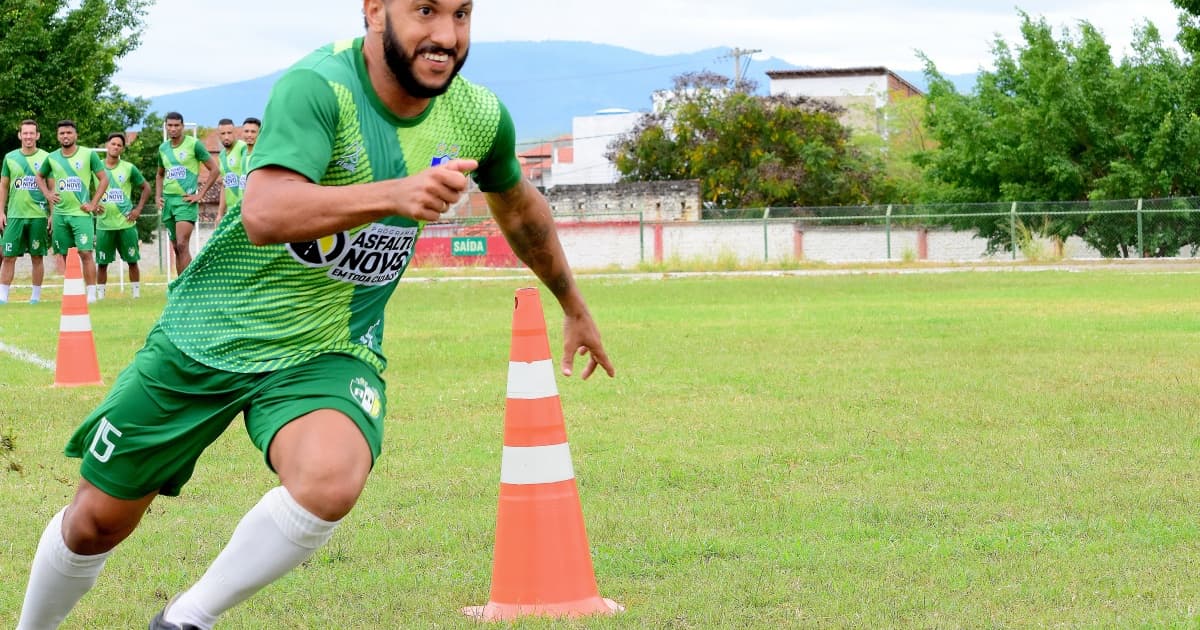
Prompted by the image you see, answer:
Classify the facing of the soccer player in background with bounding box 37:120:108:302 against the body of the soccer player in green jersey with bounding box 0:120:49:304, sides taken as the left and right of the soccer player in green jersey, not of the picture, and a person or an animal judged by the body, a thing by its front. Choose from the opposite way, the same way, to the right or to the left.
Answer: the same way

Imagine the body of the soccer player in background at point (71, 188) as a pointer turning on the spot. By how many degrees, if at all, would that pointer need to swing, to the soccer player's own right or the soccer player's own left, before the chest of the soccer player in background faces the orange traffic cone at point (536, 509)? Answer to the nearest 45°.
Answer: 0° — they already face it

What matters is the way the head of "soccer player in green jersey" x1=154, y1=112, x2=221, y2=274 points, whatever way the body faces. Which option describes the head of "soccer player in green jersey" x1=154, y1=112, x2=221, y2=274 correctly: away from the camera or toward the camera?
toward the camera

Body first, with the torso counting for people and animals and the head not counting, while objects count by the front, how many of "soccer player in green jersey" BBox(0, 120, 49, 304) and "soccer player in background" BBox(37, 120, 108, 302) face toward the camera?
2

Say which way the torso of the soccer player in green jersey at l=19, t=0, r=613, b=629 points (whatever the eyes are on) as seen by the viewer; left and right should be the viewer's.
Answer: facing the viewer and to the right of the viewer

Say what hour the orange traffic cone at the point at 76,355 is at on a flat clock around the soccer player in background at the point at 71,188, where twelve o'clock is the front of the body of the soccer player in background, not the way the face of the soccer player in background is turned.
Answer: The orange traffic cone is roughly at 12 o'clock from the soccer player in background.

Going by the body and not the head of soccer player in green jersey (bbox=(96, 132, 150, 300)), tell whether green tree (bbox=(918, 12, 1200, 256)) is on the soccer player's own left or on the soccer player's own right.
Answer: on the soccer player's own left

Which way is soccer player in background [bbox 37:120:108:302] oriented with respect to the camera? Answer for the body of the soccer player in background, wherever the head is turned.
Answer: toward the camera

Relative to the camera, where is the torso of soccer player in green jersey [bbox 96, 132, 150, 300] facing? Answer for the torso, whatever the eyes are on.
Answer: toward the camera

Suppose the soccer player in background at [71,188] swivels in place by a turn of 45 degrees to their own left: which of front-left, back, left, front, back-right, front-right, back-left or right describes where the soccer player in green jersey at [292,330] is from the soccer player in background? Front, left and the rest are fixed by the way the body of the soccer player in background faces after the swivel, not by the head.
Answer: front-right

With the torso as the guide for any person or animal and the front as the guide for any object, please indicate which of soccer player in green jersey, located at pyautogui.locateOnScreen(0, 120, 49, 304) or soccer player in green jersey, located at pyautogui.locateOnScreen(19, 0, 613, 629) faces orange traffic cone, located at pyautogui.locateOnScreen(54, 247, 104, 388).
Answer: soccer player in green jersey, located at pyautogui.locateOnScreen(0, 120, 49, 304)

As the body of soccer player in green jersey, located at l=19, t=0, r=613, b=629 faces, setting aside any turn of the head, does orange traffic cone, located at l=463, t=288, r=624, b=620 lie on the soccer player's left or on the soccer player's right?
on the soccer player's left

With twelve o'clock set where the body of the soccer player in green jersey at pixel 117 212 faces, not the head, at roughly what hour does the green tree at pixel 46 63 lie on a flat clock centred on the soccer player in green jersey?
The green tree is roughly at 6 o'clock from the soccer player in green jersey.

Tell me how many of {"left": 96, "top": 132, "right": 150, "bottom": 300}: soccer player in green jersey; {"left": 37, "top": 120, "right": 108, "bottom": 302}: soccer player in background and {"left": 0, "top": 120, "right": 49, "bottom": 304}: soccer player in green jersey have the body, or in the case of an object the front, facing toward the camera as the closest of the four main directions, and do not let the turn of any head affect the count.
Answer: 3

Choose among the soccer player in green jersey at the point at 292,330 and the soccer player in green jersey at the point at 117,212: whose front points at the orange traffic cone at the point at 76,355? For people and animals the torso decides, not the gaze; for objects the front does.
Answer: the soccer player in green jersey at the point at 117,212
